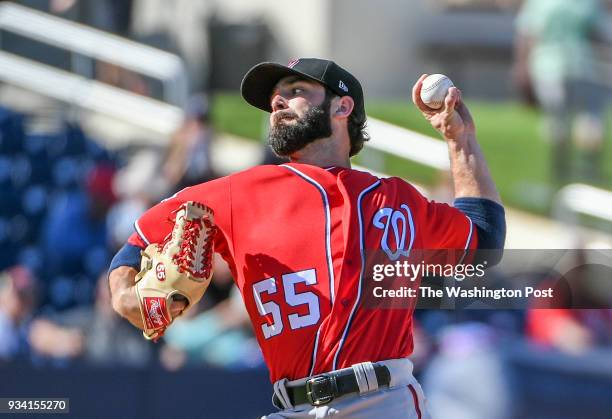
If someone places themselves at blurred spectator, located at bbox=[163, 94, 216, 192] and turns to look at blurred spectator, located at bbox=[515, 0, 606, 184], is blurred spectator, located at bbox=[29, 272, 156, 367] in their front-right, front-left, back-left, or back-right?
back-right

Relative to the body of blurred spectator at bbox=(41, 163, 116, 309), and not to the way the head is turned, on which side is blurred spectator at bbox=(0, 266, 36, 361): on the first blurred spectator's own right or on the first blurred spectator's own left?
on the first blurred spectator's own right

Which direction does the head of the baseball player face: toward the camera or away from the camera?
toward the camera

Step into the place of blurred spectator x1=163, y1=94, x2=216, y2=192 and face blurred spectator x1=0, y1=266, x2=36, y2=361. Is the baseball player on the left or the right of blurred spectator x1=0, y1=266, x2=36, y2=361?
left

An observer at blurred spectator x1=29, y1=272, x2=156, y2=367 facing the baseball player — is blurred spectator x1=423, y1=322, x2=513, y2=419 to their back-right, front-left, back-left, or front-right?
front-left

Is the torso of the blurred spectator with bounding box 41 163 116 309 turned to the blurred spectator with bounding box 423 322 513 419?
no
